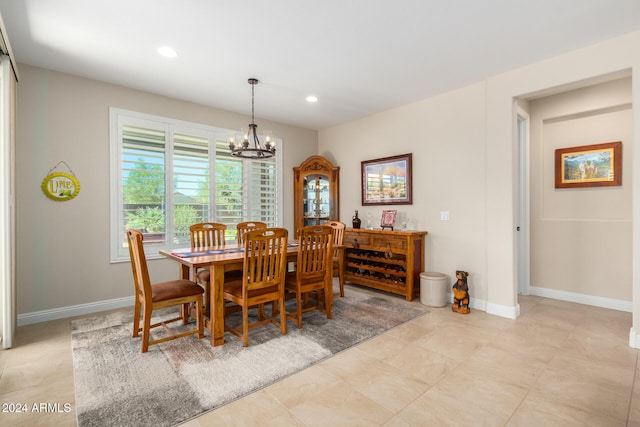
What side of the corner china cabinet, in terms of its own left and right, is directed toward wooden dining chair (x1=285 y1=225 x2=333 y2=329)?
front

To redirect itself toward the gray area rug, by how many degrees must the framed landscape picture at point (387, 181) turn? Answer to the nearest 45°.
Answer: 0° — it already faces it

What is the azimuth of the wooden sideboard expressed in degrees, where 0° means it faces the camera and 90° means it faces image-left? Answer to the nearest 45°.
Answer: approximately 45°

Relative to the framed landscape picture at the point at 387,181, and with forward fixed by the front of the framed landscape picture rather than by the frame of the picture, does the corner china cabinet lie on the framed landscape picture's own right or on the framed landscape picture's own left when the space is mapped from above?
on the framed landscape picture's own right

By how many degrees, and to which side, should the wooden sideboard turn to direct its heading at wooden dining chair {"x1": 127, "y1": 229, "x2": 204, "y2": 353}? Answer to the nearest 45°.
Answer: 0° — it already faces it

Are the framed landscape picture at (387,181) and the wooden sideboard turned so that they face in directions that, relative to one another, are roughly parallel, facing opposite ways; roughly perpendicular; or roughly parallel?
roughly parallel

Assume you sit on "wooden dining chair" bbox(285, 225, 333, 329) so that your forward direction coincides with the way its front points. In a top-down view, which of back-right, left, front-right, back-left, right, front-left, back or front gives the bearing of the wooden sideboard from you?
right

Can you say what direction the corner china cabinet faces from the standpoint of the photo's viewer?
facing the viewer

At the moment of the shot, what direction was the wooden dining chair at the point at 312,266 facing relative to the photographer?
facing away from the viewer and to the left of the viewer

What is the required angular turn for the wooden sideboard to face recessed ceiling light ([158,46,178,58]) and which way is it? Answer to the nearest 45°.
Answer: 0° — it already faces it

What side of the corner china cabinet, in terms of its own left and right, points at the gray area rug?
front

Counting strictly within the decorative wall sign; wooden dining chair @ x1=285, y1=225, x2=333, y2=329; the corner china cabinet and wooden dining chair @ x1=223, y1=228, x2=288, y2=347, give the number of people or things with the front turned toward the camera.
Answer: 2

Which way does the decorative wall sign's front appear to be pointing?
toward the camera

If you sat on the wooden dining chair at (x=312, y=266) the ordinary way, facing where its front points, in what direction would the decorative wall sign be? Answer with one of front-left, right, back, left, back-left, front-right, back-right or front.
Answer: front-left
